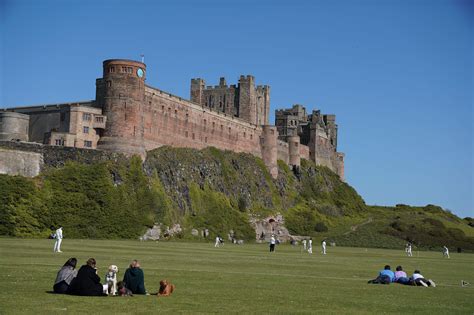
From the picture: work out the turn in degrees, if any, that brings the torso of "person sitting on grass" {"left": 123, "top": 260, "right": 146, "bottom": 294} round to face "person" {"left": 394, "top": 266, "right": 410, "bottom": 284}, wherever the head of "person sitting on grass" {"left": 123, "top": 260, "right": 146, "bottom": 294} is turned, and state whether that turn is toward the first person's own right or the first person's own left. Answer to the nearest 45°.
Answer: approximately 45° to the first person's own right

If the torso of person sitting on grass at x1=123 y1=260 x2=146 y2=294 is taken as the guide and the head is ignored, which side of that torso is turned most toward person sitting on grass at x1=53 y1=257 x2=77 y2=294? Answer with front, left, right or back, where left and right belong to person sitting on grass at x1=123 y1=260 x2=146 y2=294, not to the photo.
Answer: left

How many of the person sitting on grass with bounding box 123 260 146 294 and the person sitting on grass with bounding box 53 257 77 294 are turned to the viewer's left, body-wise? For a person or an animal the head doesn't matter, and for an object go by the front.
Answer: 0

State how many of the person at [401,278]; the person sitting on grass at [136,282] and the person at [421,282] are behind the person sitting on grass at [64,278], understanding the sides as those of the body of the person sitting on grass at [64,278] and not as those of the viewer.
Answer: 0

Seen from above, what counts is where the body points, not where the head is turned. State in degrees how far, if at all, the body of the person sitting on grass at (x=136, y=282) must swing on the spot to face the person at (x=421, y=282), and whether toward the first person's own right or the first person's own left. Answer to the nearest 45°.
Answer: approximately 45° to the first person's own right

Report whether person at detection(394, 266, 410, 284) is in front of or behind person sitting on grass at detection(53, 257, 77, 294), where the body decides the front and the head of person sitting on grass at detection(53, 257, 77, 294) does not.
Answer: in front

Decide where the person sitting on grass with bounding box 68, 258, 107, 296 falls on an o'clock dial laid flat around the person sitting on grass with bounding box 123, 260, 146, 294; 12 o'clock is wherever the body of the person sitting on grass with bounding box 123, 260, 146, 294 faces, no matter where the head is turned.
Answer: the person sitting on grass with bounding box 68, 258, 107, 296 is roughly at 8 o'clock from the person sitting on grass with bounding box 123, 260, 146, 294.

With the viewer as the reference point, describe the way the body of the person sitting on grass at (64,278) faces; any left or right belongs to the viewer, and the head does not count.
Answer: facing away from the viewer and to the right of the viewer

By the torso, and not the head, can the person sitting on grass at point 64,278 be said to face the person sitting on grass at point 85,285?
no

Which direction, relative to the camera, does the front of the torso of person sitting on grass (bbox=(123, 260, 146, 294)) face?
away from the camera
